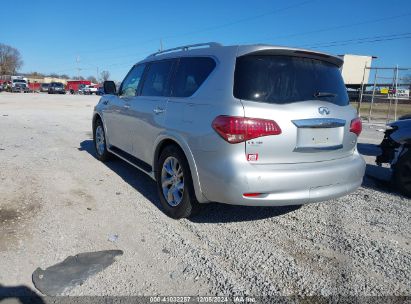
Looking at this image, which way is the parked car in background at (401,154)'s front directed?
to the viewer's left

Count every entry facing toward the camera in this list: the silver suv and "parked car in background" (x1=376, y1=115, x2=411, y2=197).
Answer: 0

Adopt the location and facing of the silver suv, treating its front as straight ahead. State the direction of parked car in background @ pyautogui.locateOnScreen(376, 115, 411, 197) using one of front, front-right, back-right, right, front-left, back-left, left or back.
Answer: right

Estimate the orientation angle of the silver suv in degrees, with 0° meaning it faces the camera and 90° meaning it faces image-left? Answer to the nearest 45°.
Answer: approximately 135°
